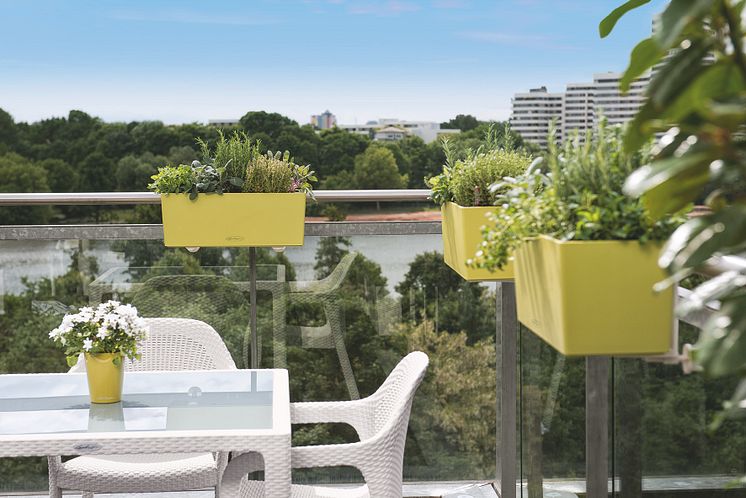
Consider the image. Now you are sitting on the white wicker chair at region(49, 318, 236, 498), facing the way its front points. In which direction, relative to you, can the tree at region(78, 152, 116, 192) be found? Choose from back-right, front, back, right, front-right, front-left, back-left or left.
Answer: back

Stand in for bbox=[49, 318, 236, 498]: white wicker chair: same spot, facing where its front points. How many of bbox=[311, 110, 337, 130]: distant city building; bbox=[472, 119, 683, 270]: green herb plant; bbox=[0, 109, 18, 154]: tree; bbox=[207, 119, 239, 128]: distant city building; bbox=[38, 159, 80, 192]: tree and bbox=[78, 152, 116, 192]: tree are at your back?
5

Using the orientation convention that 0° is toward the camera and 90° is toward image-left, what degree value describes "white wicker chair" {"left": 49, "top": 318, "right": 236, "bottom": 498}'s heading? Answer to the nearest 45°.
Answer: approximately 0°

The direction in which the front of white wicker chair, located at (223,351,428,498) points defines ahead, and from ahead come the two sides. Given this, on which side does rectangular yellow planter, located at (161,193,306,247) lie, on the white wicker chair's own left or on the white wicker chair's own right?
on the white wicker chair's own right

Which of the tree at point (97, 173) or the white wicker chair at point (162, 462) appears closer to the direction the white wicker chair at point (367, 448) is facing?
the white wicker chair

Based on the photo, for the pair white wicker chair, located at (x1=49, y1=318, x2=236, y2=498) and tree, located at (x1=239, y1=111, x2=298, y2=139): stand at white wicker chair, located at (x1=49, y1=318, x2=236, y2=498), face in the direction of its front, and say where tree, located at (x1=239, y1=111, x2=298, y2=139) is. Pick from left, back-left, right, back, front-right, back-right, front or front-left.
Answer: back

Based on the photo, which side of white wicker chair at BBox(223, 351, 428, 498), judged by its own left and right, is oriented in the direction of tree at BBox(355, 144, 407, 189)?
right

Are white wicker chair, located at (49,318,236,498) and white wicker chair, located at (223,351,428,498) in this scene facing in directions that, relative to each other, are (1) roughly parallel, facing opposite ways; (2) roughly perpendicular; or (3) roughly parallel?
roughly perpendicular

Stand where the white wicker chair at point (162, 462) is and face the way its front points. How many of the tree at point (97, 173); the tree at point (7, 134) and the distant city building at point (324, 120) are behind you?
3

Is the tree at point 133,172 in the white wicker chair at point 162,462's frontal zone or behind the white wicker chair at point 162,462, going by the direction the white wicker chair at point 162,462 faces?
behind

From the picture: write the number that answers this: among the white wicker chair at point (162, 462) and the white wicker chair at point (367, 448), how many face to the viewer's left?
1

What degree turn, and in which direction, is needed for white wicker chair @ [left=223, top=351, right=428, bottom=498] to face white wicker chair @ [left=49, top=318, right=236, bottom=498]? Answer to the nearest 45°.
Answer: approximately 45° to its right

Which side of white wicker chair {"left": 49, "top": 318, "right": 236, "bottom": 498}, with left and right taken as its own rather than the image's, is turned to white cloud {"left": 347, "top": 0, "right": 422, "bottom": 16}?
back

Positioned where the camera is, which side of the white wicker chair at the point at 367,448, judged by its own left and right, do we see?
left

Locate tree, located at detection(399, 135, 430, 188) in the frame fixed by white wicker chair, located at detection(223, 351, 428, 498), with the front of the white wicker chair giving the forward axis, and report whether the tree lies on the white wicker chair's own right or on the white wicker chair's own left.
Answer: on the white wicker chair's own right

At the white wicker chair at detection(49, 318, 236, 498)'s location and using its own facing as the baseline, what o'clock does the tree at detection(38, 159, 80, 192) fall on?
The tree is roughly at 6 o'clock from the white wicker chair.
